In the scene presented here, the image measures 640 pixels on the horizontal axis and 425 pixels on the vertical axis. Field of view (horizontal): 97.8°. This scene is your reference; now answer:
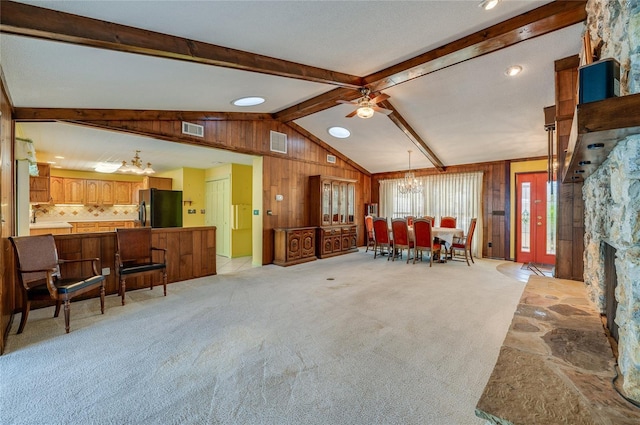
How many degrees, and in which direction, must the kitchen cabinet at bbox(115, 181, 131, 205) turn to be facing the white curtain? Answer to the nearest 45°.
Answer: approximately 45° to its left

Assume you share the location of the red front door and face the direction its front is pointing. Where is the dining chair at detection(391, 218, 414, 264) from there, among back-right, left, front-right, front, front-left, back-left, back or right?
front-right

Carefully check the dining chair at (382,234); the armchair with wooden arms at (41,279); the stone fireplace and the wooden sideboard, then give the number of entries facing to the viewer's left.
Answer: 1

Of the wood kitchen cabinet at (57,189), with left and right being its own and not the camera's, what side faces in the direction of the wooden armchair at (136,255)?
front

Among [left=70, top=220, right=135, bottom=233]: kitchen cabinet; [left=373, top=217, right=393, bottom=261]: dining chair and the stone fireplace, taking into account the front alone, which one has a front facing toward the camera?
the kitchen cabinet

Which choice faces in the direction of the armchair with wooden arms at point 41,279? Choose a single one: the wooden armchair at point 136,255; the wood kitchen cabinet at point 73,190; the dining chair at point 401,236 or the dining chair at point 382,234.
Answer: the wood kitchen cabinet

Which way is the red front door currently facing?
toward the camera

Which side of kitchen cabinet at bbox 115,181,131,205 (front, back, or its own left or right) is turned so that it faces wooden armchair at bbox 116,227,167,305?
front

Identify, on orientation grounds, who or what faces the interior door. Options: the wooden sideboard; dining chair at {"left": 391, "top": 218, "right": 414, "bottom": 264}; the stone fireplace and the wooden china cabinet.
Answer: the stone fireplace

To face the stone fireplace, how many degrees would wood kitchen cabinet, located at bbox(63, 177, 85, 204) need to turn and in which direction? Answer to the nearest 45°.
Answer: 0° — it already faces it

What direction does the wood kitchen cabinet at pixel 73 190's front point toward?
toward the camera

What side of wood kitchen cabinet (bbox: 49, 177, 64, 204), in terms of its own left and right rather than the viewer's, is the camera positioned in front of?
front

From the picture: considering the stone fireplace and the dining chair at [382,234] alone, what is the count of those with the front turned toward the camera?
0

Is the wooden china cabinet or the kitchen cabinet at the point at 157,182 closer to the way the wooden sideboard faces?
the wooden china cabinet

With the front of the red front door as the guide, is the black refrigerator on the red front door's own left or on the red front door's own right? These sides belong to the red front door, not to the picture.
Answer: on the red front door's own right
